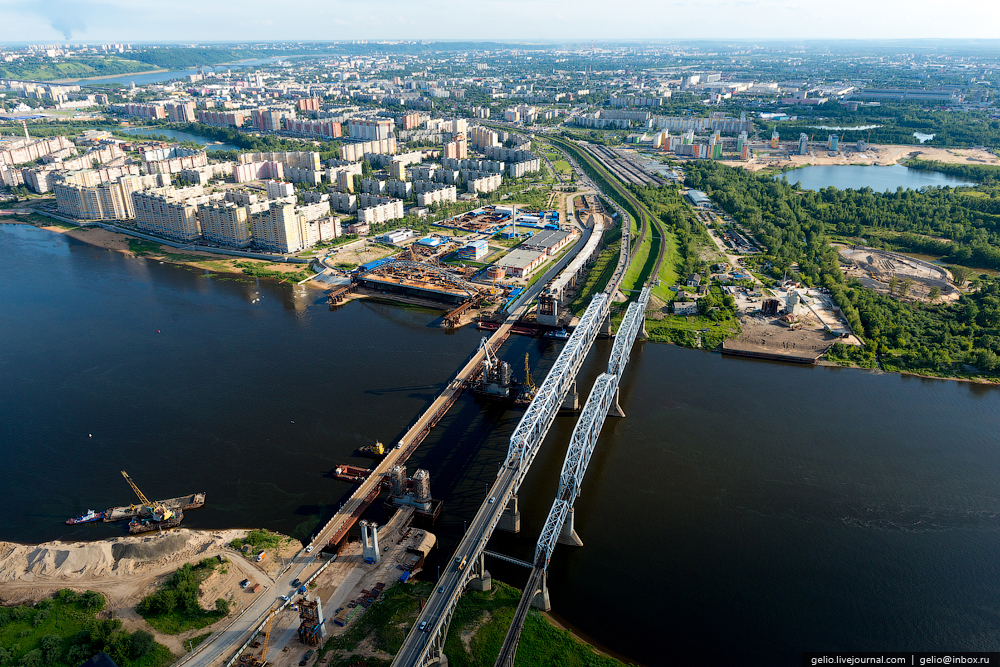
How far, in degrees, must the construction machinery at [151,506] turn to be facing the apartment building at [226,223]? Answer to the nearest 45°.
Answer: approximately 45° to its right

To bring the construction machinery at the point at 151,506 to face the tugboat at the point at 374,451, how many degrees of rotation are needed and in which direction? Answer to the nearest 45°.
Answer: approximately 135° to its right

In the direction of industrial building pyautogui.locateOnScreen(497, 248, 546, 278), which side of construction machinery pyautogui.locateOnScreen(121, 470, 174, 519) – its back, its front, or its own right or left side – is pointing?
right

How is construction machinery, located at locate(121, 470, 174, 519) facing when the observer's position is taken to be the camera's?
facing away from the viewer and to the left of the viewer

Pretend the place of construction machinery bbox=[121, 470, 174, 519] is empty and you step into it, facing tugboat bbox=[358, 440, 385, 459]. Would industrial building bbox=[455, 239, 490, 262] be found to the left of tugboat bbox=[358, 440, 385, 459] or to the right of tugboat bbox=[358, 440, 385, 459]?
left

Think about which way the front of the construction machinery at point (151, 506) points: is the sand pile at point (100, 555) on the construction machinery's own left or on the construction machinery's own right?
on the construction machinery's own left

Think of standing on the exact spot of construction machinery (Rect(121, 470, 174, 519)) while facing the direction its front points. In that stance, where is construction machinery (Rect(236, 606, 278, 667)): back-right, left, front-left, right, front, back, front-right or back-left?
back-left

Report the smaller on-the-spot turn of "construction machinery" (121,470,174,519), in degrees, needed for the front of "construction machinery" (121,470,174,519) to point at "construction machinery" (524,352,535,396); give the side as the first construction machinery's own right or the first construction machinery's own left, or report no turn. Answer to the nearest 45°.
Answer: approximately 135° to the first construction machinery's own right

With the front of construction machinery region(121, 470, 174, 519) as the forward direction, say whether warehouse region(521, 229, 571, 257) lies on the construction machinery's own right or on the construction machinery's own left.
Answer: on the construction machinery's own right
